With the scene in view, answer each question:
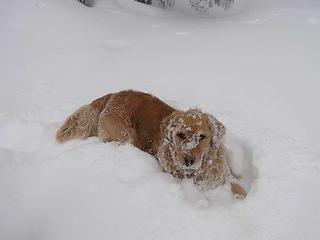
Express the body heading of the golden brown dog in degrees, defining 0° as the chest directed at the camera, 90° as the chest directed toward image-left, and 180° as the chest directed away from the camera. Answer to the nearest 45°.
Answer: approximately 315°
